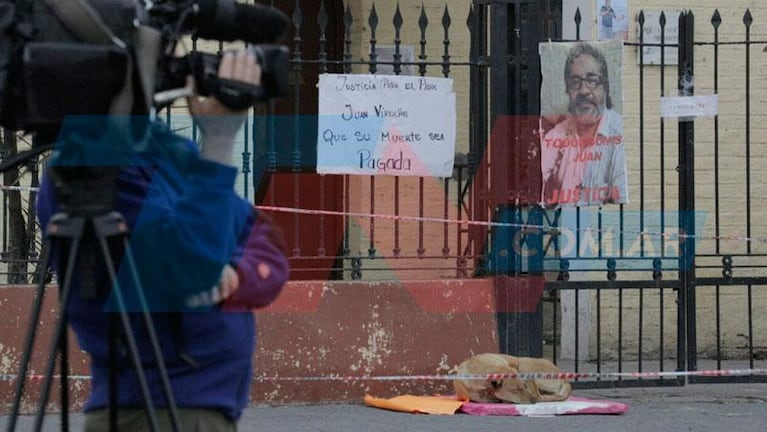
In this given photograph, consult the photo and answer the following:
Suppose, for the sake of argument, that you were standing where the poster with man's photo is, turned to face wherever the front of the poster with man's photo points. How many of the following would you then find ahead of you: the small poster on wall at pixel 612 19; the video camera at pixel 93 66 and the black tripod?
2

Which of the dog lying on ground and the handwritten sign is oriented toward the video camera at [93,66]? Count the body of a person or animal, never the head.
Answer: the handwritten sign

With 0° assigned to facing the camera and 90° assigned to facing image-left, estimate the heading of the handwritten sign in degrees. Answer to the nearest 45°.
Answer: approximately 0°

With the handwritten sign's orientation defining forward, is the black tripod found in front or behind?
in front

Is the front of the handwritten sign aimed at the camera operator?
yes
